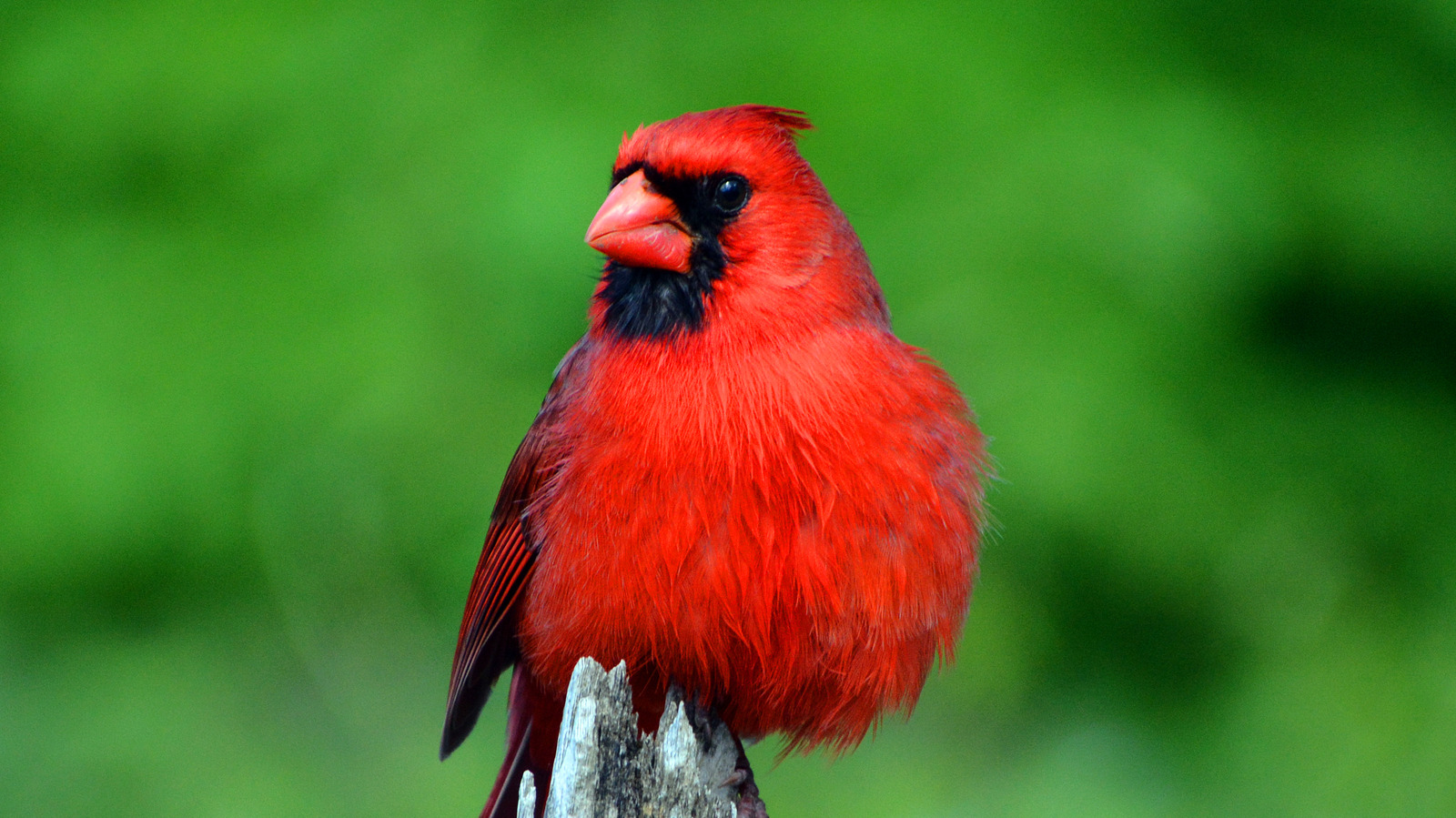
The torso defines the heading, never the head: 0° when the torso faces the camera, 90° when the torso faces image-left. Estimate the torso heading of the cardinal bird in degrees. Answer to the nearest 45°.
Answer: approximately 315°
